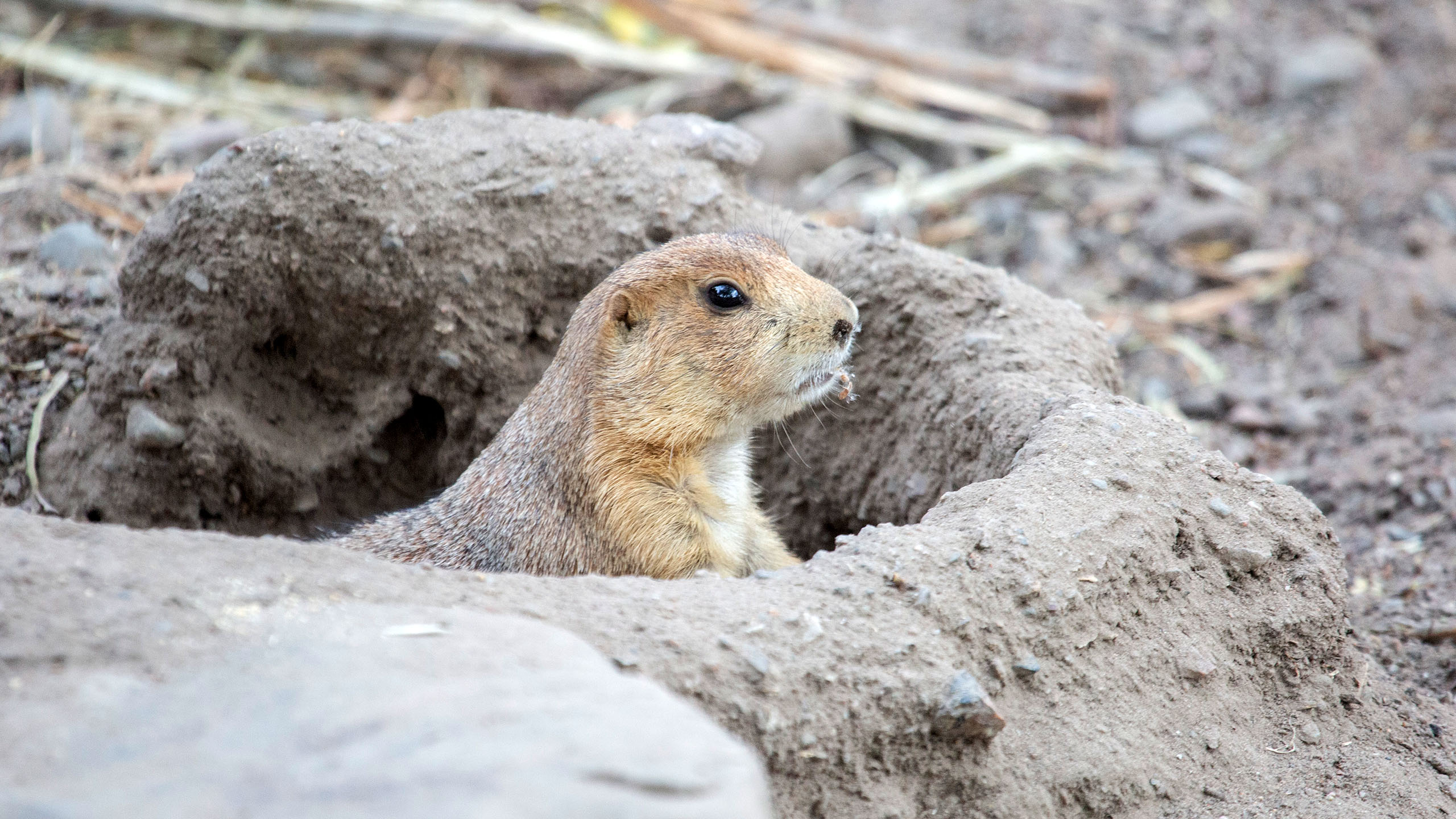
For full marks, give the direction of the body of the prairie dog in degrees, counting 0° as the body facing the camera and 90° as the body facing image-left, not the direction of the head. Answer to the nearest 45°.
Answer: approximately 270°

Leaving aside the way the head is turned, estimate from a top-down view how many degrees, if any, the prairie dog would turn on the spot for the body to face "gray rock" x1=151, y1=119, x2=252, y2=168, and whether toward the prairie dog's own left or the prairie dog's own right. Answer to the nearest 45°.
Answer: approximately 135° to the prairie dog's own left

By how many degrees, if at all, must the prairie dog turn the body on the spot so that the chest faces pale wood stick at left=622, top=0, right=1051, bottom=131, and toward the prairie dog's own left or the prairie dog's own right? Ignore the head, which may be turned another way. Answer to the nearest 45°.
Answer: approximately 90° to the prairie dog's own left

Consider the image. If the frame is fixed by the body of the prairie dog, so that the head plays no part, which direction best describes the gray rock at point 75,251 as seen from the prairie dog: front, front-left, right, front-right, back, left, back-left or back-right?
back-left

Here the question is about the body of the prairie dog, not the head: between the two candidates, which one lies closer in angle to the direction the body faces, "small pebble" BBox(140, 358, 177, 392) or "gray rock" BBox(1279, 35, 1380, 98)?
the gray rock

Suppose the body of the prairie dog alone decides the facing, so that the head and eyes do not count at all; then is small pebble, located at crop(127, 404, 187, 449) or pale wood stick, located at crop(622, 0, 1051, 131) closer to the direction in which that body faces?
the pale wood stick

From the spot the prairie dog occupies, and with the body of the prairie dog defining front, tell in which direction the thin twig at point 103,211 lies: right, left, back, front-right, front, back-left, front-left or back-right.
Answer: back-left
